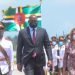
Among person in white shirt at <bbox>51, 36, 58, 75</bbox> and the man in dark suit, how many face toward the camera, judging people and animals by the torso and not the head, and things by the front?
2

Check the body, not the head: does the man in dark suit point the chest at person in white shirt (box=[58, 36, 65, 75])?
no

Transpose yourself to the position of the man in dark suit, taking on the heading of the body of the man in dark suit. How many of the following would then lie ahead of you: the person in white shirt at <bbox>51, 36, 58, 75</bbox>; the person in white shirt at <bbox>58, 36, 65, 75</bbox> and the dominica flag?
0

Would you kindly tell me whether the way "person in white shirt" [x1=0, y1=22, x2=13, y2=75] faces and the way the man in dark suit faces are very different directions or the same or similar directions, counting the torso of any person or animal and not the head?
same or similar directions

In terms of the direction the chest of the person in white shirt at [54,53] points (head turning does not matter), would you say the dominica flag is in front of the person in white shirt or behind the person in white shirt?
behind

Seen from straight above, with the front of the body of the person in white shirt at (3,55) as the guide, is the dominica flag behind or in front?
behind

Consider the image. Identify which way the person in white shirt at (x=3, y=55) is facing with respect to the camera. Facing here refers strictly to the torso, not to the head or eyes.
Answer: toward the camera

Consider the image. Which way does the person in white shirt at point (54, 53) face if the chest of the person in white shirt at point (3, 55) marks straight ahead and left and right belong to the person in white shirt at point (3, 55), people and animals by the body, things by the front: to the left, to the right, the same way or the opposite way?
the same way

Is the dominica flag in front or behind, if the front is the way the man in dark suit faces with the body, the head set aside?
behind

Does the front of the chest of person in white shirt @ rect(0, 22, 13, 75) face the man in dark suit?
no

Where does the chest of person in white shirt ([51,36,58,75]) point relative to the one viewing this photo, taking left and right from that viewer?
facing the viewer
